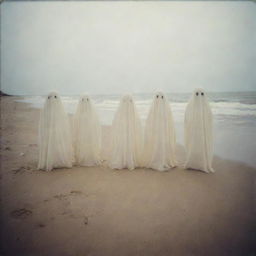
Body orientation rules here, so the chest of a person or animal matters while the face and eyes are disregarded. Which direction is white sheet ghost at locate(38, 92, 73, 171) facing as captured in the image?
toward the camera

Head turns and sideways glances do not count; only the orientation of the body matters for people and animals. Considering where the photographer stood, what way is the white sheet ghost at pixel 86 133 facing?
facing the viewer

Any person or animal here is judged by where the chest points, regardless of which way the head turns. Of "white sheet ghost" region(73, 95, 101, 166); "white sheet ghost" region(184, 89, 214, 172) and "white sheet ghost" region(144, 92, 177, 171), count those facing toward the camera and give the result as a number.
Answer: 3

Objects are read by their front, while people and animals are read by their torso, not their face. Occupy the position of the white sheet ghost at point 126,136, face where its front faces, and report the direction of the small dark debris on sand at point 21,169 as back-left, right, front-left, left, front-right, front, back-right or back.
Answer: right
